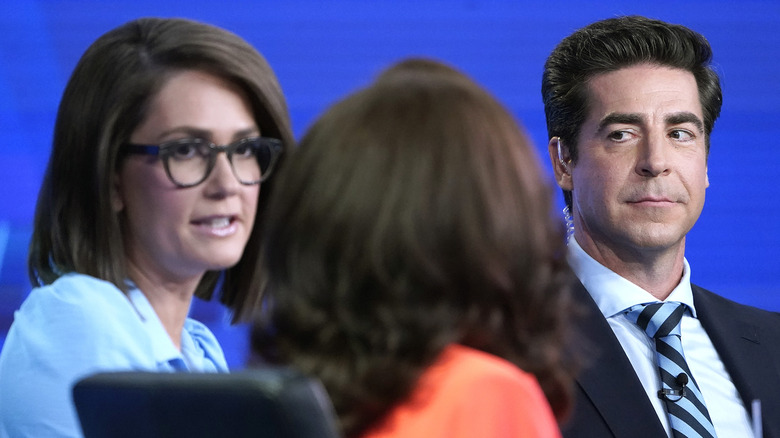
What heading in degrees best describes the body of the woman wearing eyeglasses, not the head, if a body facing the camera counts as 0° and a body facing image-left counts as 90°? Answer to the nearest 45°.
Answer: approximately 315°

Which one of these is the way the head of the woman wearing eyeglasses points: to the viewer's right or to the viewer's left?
to the viewer's right

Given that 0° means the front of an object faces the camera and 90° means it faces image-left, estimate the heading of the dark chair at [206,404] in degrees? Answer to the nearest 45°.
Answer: approximately 180°

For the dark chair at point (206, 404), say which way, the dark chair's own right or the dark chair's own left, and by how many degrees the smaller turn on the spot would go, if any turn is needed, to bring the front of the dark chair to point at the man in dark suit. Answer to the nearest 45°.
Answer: approximately 45° to the dark chair's own right
